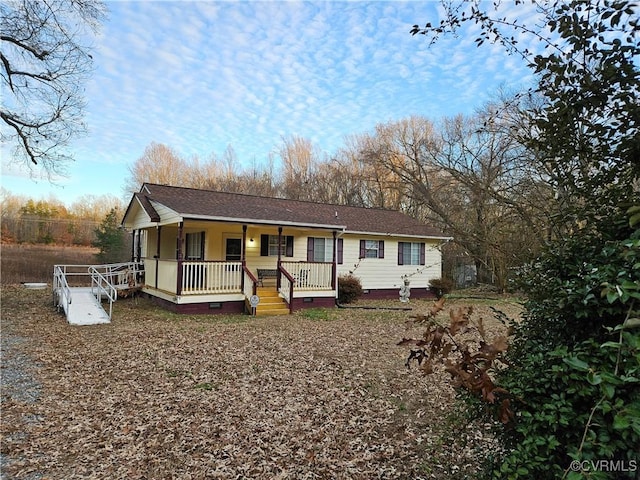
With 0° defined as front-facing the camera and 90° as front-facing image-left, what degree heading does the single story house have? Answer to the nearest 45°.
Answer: approximately 315°

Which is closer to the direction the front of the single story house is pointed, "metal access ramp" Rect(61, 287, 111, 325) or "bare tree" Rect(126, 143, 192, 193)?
the metal access ramp

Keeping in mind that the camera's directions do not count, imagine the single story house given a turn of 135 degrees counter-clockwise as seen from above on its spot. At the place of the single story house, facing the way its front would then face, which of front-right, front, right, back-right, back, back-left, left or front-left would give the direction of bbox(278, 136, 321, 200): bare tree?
front

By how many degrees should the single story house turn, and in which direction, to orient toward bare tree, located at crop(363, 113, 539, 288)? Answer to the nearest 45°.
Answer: approximately 90° to its left

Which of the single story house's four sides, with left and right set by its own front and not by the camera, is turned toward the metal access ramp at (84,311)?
right
